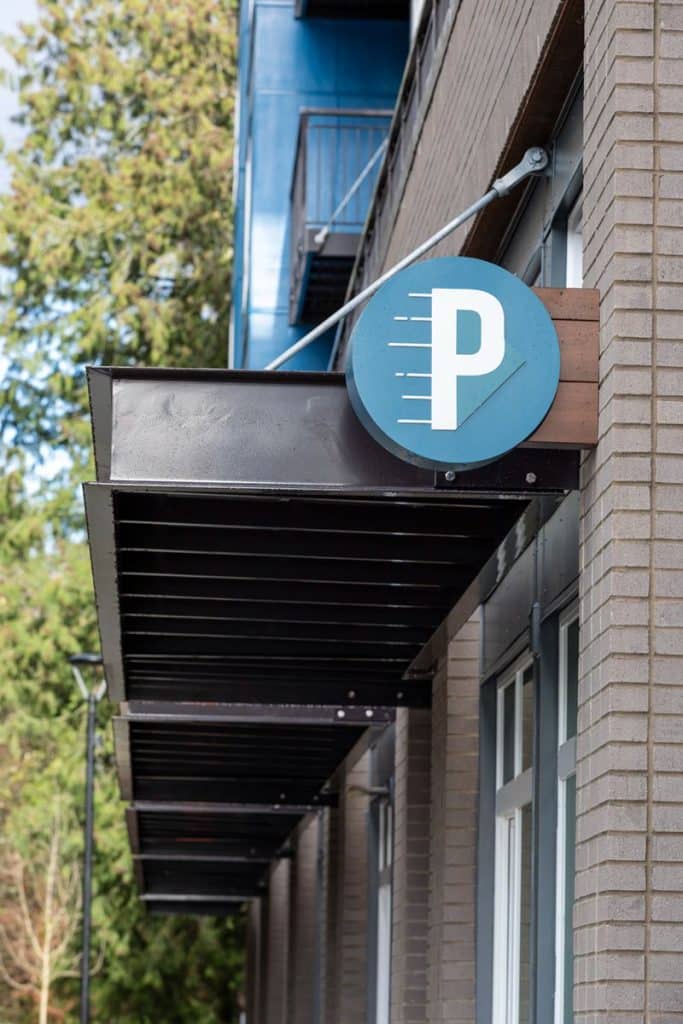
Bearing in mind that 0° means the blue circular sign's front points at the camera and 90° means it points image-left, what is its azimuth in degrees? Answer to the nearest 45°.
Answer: approximately 0°

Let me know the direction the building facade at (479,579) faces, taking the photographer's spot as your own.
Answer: facing to the left of the viewer

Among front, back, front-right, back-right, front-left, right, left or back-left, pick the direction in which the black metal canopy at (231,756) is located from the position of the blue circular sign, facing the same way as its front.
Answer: back

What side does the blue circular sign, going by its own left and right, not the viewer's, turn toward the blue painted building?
back

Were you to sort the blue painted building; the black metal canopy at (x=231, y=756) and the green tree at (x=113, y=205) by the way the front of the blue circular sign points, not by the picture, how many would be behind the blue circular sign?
3

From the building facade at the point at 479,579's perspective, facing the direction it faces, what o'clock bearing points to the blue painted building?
The blue painted building is roughly at 3 o'clock from the building facade.

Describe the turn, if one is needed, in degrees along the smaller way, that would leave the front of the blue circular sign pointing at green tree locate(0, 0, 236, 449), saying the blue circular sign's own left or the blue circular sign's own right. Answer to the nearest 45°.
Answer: approximately 180°

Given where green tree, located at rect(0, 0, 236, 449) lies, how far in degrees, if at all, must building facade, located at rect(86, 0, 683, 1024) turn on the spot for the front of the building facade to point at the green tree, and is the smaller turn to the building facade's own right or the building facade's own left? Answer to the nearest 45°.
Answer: approximately 90° to the building facade's own right
